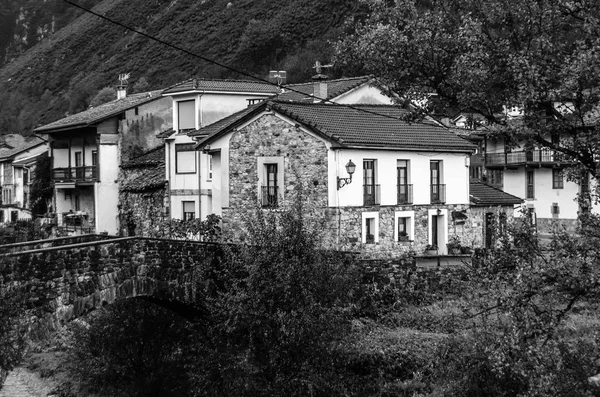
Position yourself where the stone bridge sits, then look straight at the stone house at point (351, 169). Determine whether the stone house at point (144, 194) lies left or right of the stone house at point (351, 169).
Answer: left

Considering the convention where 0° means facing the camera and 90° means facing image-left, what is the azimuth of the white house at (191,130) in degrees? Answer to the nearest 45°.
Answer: approximately 45°

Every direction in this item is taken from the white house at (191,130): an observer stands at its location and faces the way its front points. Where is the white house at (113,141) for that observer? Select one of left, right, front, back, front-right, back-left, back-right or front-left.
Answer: right

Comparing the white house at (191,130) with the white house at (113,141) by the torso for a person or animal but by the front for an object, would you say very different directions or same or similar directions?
same or similar directions

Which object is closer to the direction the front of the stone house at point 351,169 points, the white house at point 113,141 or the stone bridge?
the stone bridge

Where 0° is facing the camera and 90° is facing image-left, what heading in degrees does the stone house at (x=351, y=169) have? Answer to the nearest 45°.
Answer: approximately 315°

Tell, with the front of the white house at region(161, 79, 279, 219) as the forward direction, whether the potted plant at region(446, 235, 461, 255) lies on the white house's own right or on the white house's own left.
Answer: on the white house's own left

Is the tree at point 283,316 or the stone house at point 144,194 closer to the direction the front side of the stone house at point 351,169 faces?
the tree

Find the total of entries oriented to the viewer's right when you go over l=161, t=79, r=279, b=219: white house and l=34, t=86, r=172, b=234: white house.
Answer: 0

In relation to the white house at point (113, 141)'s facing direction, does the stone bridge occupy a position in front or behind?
in front

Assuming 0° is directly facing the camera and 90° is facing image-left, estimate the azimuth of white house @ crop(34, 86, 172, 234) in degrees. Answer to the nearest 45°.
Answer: approximately 45°

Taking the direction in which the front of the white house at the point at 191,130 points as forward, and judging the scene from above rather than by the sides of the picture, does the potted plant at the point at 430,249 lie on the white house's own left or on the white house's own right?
on the white house's own left

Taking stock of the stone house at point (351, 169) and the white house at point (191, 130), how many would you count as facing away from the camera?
0

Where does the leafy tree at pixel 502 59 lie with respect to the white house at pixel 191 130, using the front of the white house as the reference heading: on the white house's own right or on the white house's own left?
on the white house's own left

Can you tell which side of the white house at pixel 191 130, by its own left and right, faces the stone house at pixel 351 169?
left

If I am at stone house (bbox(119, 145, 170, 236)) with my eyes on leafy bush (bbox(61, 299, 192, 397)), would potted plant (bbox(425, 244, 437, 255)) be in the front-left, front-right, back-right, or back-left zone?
front-left

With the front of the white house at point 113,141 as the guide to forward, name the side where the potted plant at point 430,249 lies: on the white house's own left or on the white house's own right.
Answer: on the white house's own left
